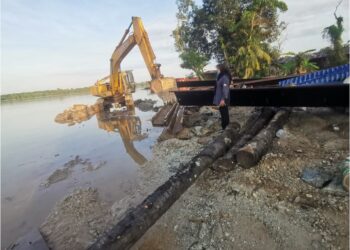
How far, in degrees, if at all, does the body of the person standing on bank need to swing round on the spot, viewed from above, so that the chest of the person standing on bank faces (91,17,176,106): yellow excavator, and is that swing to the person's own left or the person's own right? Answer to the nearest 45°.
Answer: approximately 45° to the person's own right

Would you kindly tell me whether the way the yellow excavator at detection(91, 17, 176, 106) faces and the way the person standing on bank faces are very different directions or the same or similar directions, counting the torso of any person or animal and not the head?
very different directions

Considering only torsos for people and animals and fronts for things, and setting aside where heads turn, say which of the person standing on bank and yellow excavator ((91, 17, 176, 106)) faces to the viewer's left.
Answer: the person standing on bank

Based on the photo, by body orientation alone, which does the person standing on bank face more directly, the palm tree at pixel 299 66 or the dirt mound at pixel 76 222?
the dirt mound

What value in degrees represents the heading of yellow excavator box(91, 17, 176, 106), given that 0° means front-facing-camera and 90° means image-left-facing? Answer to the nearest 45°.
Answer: approximately 315°

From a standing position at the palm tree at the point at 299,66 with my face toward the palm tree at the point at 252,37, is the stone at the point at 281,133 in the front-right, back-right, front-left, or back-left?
back-left

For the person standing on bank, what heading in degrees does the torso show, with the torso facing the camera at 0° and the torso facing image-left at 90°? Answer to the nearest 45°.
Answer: approximately 90°

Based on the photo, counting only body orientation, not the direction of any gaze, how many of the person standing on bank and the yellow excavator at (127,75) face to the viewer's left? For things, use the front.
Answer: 1

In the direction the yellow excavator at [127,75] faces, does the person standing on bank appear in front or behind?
in front
